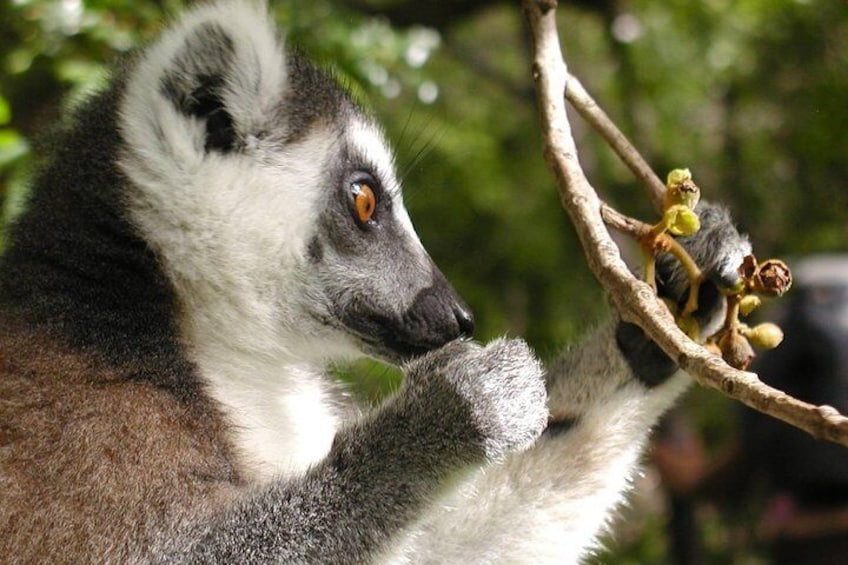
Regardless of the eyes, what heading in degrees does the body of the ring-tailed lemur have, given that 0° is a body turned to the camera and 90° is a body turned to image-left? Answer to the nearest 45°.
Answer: approximately 270°

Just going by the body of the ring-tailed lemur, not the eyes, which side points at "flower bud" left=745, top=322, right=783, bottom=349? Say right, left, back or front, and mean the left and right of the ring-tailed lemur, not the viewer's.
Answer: front

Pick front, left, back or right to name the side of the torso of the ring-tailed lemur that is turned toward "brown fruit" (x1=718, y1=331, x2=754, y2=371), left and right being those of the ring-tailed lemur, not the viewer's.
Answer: front
